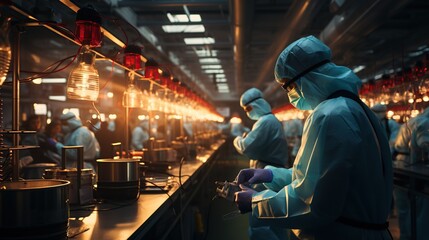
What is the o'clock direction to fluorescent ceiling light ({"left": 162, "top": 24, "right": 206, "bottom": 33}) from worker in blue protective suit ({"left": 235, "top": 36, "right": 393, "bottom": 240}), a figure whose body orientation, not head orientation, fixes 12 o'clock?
The fluorescent ceiling light is roughly at 2 o'clock from the worker in blue protective suit.

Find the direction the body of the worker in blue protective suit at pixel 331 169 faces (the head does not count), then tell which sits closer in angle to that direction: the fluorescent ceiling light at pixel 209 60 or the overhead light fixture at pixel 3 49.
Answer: the overhead light fixture

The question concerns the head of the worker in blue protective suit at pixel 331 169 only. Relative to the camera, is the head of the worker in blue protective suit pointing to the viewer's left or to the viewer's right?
to the viewer's left

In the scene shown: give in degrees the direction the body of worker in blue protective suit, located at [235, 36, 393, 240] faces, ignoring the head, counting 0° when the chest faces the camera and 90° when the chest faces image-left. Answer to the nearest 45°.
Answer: approximately 90°

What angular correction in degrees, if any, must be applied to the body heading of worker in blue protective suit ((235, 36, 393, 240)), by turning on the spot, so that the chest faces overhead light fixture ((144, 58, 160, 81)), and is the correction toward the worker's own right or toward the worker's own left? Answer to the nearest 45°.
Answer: approximately 45° to the worker's own right

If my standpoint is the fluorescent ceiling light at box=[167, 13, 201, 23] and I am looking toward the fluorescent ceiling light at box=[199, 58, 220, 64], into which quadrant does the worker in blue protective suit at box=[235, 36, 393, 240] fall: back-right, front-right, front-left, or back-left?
back-right
